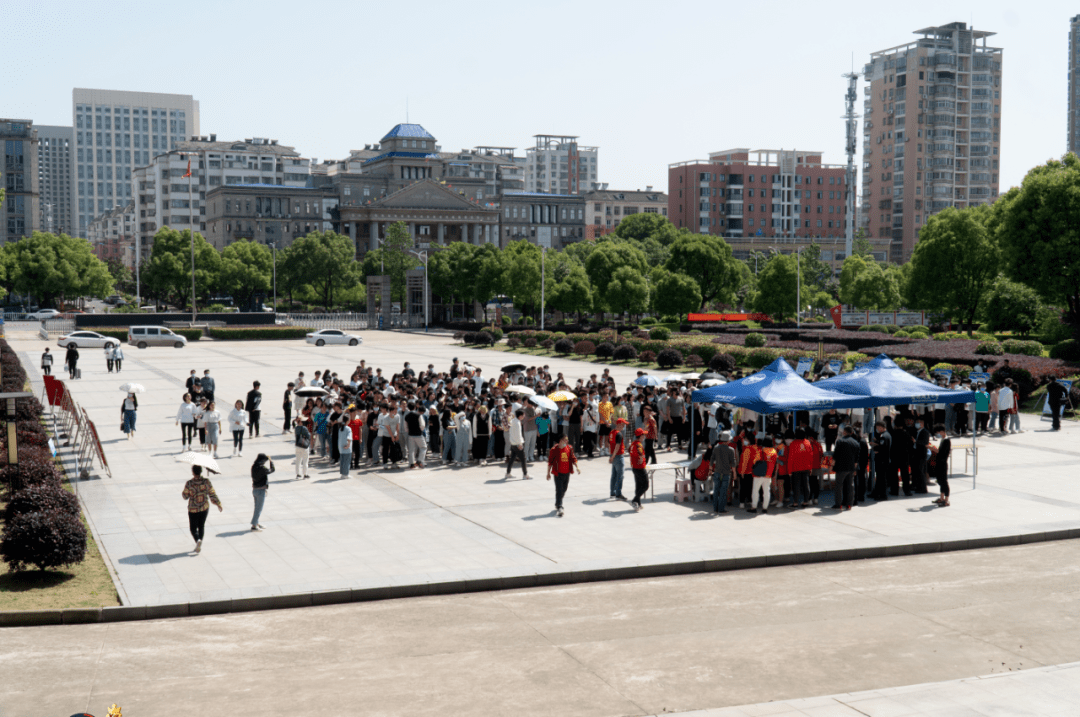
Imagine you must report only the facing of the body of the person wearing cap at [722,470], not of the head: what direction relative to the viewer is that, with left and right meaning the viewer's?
facing away from the viewer

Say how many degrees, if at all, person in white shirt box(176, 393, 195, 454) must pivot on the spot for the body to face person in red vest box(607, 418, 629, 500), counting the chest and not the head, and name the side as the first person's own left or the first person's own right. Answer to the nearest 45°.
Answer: approximately 45° to the first person's own left

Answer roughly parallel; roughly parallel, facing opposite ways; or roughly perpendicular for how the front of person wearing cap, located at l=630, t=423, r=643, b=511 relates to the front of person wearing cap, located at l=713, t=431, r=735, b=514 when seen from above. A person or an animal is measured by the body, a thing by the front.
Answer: roughly perpendicular

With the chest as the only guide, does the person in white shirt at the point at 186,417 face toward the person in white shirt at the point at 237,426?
no

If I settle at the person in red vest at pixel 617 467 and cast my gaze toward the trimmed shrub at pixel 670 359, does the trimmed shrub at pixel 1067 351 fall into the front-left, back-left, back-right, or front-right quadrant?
front-right

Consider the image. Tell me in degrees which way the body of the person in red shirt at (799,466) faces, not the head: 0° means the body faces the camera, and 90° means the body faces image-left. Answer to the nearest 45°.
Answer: approximately 180°

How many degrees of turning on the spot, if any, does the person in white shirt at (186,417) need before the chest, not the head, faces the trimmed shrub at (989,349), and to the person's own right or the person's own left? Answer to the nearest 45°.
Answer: approximately 90° to the person's own left

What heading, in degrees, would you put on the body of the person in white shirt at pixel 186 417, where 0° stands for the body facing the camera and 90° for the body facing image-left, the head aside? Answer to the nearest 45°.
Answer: approximately 0°

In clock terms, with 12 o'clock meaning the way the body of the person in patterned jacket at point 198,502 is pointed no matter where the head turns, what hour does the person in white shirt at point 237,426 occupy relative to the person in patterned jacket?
The person in white shirt is roughly at 12 o'clock from the person in patterned jacket.
